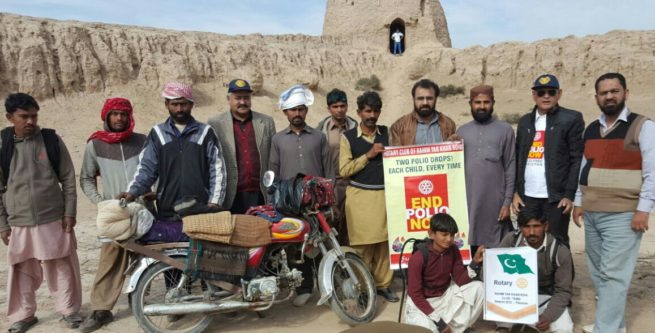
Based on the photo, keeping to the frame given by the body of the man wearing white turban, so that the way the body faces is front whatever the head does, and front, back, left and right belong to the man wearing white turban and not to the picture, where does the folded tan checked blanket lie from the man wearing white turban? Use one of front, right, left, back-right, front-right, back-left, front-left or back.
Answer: front-right

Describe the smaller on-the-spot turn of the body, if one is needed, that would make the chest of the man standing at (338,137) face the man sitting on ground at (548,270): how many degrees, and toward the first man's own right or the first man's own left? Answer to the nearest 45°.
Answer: approximately 45° to the first man's own left

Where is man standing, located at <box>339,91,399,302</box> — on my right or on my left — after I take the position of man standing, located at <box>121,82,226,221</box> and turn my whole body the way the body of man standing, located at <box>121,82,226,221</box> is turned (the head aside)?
on my left

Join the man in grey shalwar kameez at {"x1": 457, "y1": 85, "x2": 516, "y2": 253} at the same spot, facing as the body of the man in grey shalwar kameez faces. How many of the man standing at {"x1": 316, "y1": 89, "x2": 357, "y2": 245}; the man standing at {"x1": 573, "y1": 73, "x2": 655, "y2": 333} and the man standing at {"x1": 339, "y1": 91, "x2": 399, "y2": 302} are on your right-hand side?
2

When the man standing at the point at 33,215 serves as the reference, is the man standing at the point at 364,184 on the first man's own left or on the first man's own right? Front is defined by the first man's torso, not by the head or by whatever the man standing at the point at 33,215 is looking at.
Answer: on the first man's own left

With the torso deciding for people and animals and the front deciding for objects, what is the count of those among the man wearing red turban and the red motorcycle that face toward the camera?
1

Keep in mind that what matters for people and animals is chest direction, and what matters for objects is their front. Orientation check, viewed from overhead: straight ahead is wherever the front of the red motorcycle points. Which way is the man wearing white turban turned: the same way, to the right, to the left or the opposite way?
to the right

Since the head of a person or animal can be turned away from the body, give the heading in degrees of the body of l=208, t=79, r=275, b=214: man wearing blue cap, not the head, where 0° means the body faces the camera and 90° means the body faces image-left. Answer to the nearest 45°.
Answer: approximately 0°

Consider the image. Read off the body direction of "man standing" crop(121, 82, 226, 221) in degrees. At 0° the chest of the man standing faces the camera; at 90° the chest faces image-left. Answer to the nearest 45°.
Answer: approximately 0°

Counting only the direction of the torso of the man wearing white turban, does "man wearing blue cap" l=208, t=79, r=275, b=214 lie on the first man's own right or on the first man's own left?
on the first man's own right

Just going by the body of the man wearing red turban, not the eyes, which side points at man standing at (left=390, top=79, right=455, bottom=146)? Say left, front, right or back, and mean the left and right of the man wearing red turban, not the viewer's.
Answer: left

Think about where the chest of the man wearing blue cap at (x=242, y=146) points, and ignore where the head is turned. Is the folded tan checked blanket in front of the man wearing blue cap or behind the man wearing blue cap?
in front
